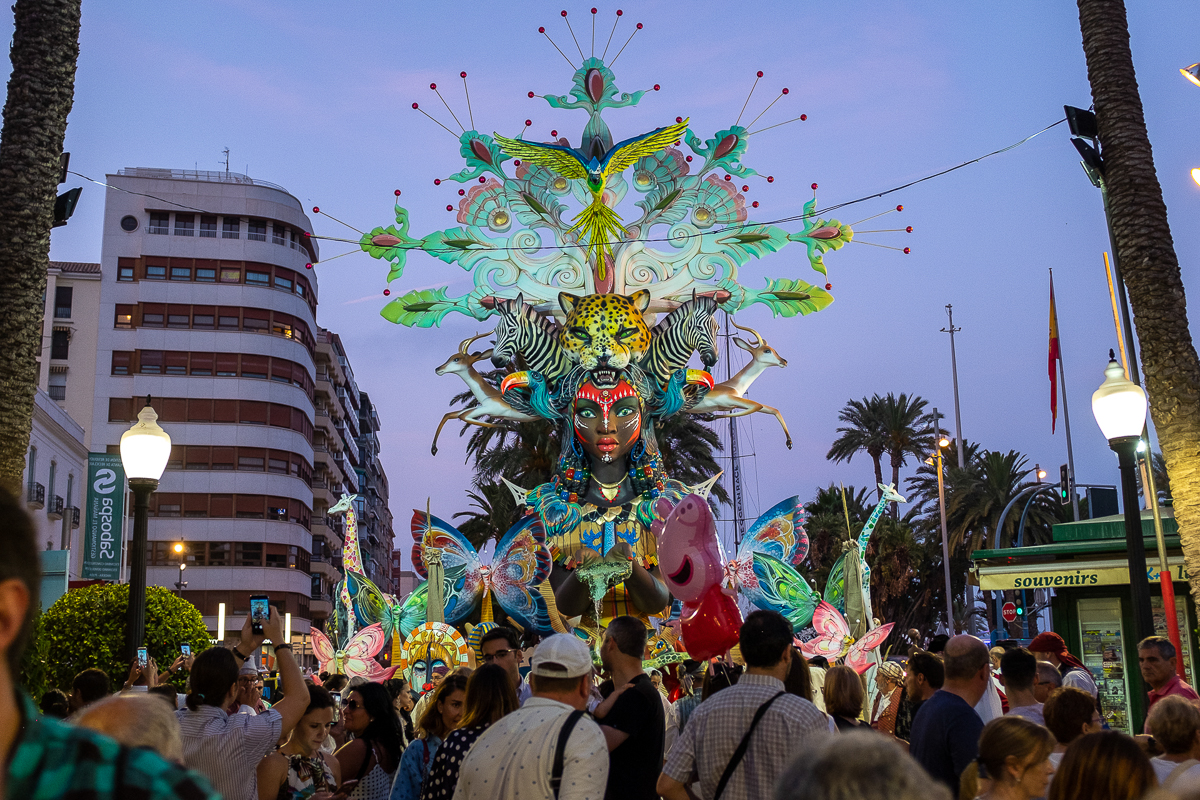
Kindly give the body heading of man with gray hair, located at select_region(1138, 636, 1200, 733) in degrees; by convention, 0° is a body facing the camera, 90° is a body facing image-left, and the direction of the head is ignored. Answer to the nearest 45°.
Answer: approximately 45°

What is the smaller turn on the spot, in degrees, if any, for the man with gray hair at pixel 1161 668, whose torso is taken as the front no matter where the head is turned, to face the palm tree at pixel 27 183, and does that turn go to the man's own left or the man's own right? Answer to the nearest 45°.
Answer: approximately 45° to the man's own right

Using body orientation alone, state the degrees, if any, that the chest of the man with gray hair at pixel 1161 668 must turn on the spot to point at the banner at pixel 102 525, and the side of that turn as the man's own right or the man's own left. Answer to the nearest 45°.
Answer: approximately 90° to the man's own right

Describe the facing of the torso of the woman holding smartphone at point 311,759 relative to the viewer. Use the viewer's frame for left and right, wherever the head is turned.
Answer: facing the viewer and to the right of the viewer

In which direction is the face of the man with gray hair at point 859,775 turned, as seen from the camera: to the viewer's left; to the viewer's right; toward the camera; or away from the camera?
away from the camera

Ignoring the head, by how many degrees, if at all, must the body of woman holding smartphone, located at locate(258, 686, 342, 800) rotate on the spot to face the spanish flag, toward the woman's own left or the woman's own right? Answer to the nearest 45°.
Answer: approximately 90° to the woman's own left

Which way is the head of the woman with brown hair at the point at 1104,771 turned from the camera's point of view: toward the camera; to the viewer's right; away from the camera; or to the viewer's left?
away from the camera

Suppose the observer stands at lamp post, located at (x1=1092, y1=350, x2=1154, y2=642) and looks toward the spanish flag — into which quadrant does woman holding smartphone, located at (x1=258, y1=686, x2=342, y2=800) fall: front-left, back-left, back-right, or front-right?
back-left

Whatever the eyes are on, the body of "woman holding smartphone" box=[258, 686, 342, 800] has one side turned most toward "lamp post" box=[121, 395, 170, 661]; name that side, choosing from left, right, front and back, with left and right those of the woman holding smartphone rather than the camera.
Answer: back

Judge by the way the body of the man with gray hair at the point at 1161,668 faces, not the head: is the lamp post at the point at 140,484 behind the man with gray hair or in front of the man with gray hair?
in front

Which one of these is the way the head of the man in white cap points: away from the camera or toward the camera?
away from the camera

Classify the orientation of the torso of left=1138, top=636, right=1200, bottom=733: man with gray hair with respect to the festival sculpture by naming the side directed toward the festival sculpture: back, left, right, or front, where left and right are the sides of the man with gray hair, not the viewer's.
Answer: right

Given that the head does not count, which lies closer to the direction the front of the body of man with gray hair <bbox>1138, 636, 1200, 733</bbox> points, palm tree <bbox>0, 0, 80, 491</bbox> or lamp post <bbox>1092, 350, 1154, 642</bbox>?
the palm tree

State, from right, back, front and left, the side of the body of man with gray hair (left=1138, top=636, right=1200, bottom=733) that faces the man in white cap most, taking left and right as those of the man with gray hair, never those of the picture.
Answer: front
